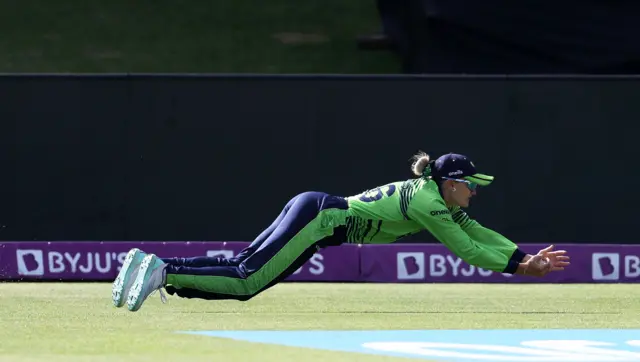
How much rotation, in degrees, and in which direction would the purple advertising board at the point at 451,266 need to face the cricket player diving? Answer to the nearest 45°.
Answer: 0° — it already faces them

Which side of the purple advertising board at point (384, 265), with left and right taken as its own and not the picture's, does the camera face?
front

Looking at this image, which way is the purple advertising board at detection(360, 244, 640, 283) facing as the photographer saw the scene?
facing the viewer

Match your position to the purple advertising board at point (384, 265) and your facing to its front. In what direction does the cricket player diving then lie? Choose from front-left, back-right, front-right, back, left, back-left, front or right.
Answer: front
